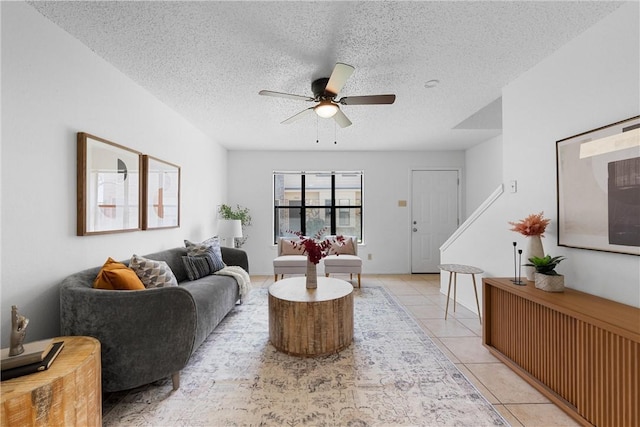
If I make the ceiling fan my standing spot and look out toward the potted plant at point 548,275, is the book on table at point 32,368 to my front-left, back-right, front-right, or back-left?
back-right

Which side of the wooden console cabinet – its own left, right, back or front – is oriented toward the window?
right

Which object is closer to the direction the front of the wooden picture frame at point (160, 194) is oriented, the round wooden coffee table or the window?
the round wooden coffee table

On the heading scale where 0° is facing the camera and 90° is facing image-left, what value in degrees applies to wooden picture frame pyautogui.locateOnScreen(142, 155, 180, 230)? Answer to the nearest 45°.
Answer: approximately 315°

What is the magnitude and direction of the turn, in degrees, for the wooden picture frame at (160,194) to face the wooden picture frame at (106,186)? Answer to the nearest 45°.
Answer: approximately 90° to its right

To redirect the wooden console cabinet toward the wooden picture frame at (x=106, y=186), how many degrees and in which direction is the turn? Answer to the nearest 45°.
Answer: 0° — it already faces it

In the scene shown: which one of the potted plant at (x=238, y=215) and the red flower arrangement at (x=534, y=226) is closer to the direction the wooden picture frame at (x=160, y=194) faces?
the red flower arrangement

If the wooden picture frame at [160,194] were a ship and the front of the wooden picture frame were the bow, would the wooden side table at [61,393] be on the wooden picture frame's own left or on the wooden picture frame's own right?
on the wooden picture frame's own right

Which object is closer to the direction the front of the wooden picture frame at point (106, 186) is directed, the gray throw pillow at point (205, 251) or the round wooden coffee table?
the round wooden coffee table

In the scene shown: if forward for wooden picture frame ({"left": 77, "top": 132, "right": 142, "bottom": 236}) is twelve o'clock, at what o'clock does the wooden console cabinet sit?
The wooden console cabinet is roughly at 12 o'clock from the wooden picture frame.

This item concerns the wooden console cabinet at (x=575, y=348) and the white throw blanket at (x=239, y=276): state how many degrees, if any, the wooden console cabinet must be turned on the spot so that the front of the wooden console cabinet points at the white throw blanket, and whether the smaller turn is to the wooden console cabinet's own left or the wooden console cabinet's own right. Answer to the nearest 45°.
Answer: approximately 45° to the wooden console cabinet's own right

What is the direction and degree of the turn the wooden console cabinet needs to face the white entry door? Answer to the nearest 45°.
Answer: approximately 90° to its right
